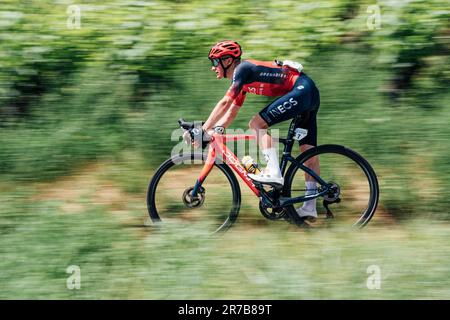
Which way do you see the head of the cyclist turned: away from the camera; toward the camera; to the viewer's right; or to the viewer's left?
to the viewer's left

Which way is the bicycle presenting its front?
to the viewer's left

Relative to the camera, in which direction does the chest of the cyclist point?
to the viewer's left
